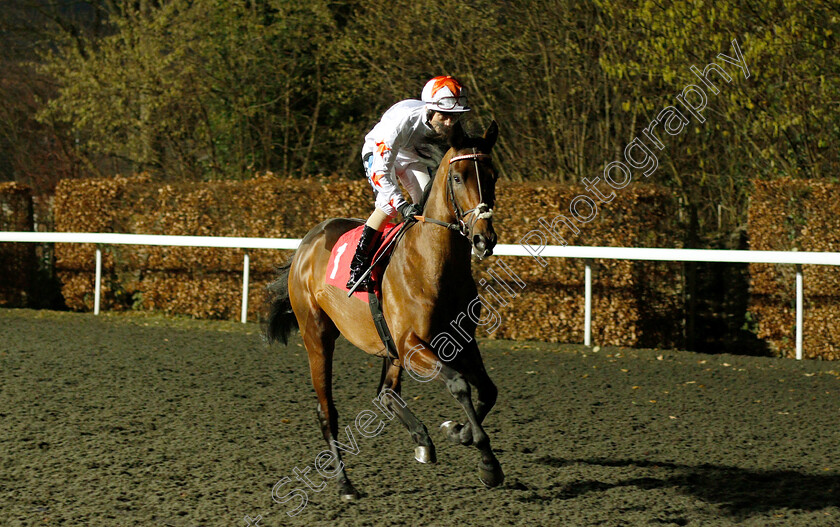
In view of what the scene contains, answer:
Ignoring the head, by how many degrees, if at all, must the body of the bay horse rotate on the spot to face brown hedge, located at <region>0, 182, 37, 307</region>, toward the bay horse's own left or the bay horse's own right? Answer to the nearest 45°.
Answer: approximately 180°

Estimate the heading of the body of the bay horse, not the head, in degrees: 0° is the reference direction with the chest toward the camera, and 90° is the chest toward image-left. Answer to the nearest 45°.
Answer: approximately 315°

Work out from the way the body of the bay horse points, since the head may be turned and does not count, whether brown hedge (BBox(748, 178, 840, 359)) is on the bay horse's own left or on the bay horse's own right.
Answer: on the bay horse's own left

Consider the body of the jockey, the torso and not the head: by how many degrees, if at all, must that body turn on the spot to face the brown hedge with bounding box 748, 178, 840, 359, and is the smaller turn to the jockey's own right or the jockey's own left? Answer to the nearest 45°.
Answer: approximately 90° to the jockey's own left
